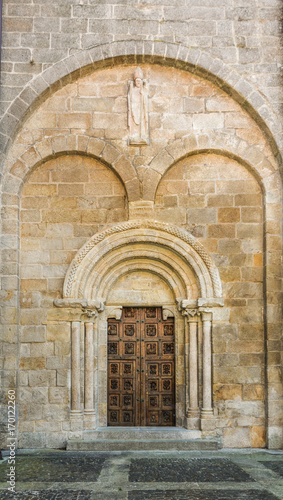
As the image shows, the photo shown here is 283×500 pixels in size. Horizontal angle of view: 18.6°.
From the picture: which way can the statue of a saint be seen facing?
toward the camera
